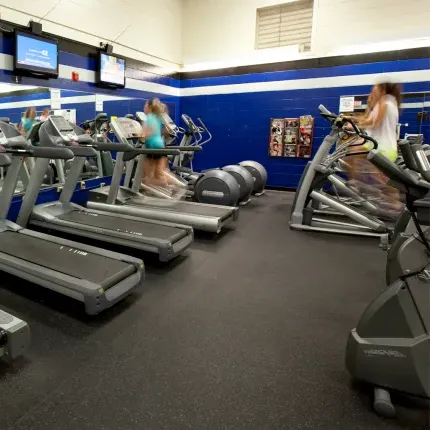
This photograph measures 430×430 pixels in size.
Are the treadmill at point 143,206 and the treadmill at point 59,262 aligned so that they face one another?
no

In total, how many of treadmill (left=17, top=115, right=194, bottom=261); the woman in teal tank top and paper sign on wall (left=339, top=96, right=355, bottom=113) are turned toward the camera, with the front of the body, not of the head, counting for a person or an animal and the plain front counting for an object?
1

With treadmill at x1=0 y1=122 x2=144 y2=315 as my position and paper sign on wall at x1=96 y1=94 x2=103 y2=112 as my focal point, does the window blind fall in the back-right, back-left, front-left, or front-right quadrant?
front-right

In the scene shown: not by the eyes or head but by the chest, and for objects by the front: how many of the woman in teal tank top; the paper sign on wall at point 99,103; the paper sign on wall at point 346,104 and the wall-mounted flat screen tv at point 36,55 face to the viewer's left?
1

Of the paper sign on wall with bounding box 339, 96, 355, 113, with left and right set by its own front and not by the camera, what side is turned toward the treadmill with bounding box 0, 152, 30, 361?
front

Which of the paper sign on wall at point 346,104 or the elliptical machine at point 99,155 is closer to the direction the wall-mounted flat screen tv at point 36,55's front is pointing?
the paper sign on wall

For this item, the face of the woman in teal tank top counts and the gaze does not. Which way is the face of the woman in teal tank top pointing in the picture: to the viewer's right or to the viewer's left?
to the viewer's left

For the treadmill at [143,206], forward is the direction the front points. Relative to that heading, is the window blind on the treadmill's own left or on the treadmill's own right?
on the treadmill's own right

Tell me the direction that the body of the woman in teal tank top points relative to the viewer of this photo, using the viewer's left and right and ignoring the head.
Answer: facing to the left of the viewer

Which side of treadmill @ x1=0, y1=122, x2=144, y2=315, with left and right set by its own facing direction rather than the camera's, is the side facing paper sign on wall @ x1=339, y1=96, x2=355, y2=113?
right

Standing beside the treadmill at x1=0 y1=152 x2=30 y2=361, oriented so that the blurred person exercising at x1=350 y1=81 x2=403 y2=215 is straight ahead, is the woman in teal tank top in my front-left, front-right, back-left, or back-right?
front-left

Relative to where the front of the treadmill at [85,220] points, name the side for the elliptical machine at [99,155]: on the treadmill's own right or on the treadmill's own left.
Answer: on the treadmill's own right

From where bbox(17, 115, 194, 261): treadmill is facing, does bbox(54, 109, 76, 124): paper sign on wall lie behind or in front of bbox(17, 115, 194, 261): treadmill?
in front

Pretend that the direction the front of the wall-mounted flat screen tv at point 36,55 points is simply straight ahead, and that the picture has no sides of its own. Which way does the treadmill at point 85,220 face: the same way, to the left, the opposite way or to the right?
the opposite way

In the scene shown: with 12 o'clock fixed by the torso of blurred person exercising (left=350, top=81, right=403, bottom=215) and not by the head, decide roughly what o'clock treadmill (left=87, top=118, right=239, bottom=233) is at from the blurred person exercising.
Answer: The treadmill is roughly at 11 o'clock from the blurred person exercising.
